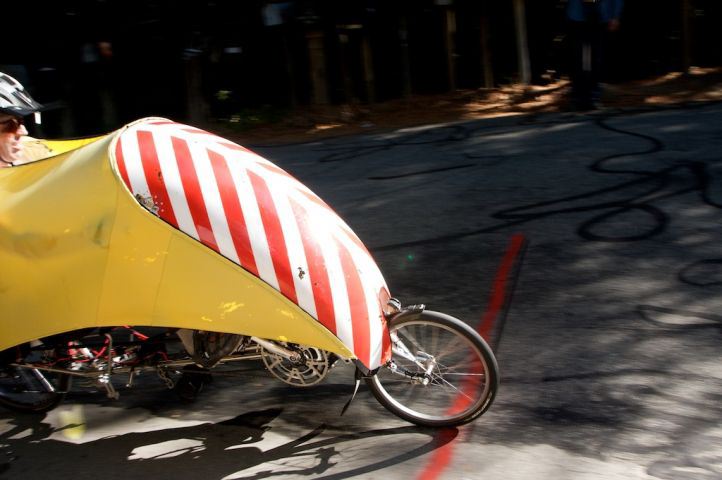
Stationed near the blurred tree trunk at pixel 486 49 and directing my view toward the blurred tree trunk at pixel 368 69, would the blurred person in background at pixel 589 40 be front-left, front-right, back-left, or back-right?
back-left

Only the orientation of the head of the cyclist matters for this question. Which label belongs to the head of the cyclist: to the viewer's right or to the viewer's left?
to the viewer's right
